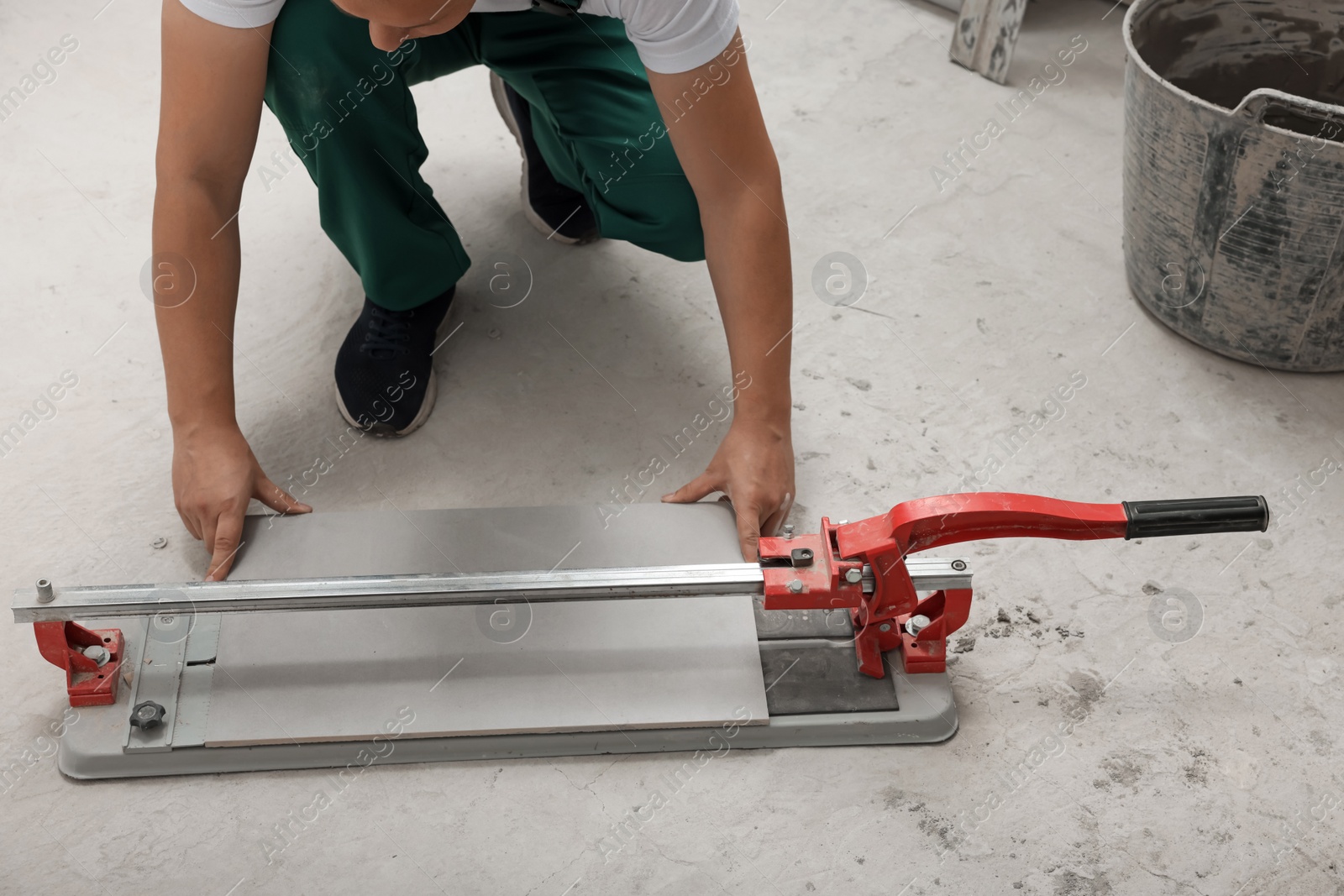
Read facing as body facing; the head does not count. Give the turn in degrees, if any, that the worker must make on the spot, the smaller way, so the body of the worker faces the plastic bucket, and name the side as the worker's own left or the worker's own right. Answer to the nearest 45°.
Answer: approximately 90° to the worker's own left

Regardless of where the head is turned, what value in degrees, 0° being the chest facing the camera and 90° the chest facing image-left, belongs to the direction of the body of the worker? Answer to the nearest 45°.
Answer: approximately 0°
